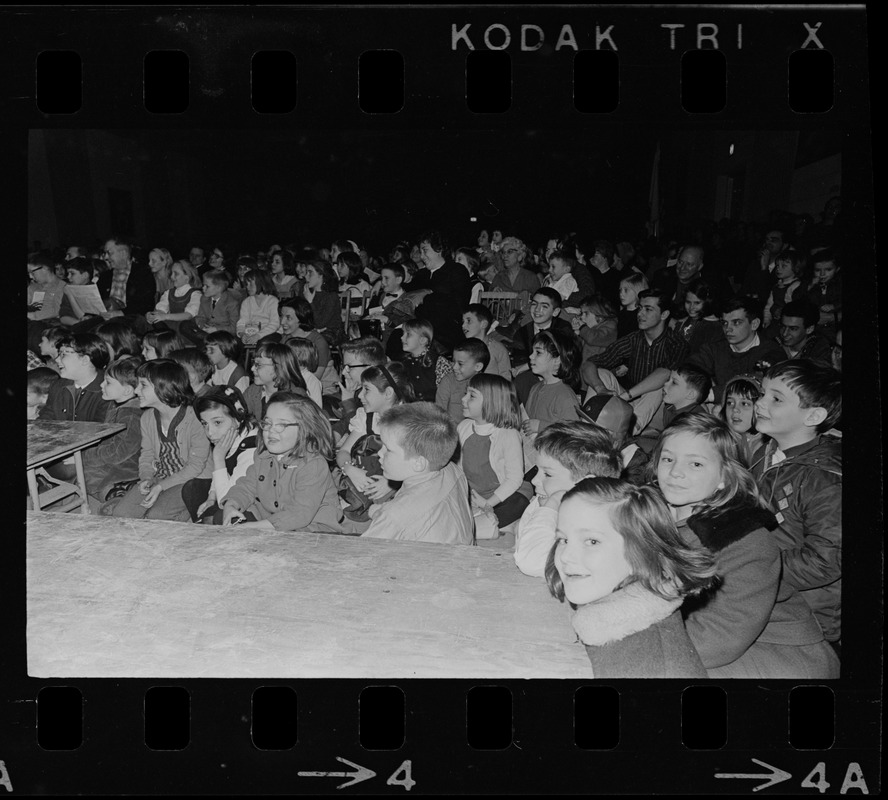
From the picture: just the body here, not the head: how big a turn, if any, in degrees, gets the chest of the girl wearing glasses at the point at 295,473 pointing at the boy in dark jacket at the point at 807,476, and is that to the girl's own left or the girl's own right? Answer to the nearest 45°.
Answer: approximately 90° to the girl's own left

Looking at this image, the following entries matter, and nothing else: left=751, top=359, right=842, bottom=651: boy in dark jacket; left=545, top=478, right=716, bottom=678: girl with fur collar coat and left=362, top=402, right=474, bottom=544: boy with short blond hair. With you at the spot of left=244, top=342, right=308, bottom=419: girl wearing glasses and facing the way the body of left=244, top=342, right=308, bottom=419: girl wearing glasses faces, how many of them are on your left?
3

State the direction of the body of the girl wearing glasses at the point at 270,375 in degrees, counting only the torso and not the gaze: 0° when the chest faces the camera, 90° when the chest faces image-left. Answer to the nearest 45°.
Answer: approximately 45°

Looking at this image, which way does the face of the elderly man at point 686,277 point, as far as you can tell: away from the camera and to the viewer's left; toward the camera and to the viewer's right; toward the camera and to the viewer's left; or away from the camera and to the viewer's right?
toward the camera and to the viewer's left

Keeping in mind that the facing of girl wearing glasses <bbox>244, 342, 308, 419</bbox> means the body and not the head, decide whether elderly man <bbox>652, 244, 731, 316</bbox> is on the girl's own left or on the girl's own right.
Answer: on the girl's own left

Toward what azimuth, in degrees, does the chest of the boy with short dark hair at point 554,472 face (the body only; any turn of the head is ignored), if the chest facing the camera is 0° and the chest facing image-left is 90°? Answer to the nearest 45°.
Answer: approximately 90°

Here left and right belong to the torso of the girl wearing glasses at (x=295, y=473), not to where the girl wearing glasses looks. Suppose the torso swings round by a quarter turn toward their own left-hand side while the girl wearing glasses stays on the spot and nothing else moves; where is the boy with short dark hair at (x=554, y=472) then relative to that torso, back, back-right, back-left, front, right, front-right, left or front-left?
front

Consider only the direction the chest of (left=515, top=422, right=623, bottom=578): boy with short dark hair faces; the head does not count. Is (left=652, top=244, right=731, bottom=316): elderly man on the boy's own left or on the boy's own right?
on the boy's own right

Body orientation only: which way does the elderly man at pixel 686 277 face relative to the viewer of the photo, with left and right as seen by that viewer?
facing the viewer and to the left of the viewer

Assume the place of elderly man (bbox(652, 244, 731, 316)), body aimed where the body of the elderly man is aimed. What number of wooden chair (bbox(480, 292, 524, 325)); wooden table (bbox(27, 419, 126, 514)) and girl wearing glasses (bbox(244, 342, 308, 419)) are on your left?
0

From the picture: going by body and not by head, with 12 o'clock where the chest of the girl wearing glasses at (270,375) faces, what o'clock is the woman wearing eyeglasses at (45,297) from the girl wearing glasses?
The woman wearing eyeglasses is roughly at 3 o'clock from the girl wearing glasses.

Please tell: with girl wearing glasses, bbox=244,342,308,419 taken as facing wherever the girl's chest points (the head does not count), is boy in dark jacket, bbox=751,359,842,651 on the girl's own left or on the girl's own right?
on the girl's own left

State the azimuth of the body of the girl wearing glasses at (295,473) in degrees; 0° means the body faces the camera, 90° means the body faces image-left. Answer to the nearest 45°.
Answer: approximately 45°

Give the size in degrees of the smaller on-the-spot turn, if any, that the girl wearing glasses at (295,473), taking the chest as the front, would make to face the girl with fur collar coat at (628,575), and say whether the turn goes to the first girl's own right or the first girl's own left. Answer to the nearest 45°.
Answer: approximately 90° to the first girl's own left

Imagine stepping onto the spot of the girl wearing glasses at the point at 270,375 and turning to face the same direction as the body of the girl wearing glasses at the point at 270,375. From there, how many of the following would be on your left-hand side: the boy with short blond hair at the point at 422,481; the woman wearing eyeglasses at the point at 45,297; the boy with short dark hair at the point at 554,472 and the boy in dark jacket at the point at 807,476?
3
